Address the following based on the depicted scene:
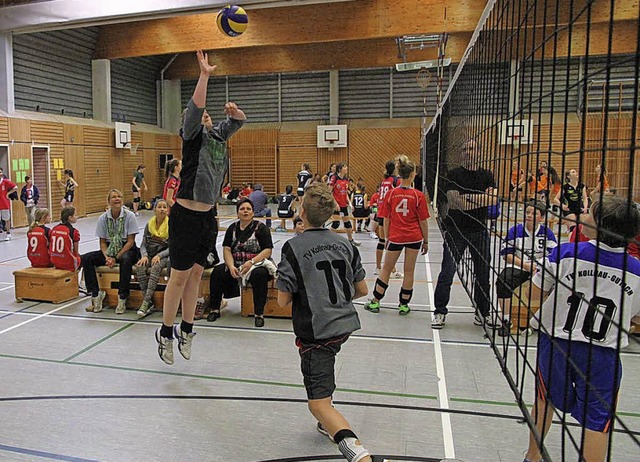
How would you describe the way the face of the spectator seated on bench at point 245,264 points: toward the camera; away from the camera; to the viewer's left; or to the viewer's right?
toward the camera

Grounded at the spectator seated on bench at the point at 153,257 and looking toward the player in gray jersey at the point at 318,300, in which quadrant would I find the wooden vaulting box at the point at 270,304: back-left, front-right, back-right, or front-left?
front-left

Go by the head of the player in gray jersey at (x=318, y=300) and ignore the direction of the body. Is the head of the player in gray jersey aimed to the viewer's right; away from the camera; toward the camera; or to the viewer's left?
away from the camera

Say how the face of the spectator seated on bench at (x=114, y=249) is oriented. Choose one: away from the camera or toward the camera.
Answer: toward the camera

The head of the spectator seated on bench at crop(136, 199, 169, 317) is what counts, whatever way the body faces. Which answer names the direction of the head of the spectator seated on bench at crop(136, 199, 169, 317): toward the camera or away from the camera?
toward the camera

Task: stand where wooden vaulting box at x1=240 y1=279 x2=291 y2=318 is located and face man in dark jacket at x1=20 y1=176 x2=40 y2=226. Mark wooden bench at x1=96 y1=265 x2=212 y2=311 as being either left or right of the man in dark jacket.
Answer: left
